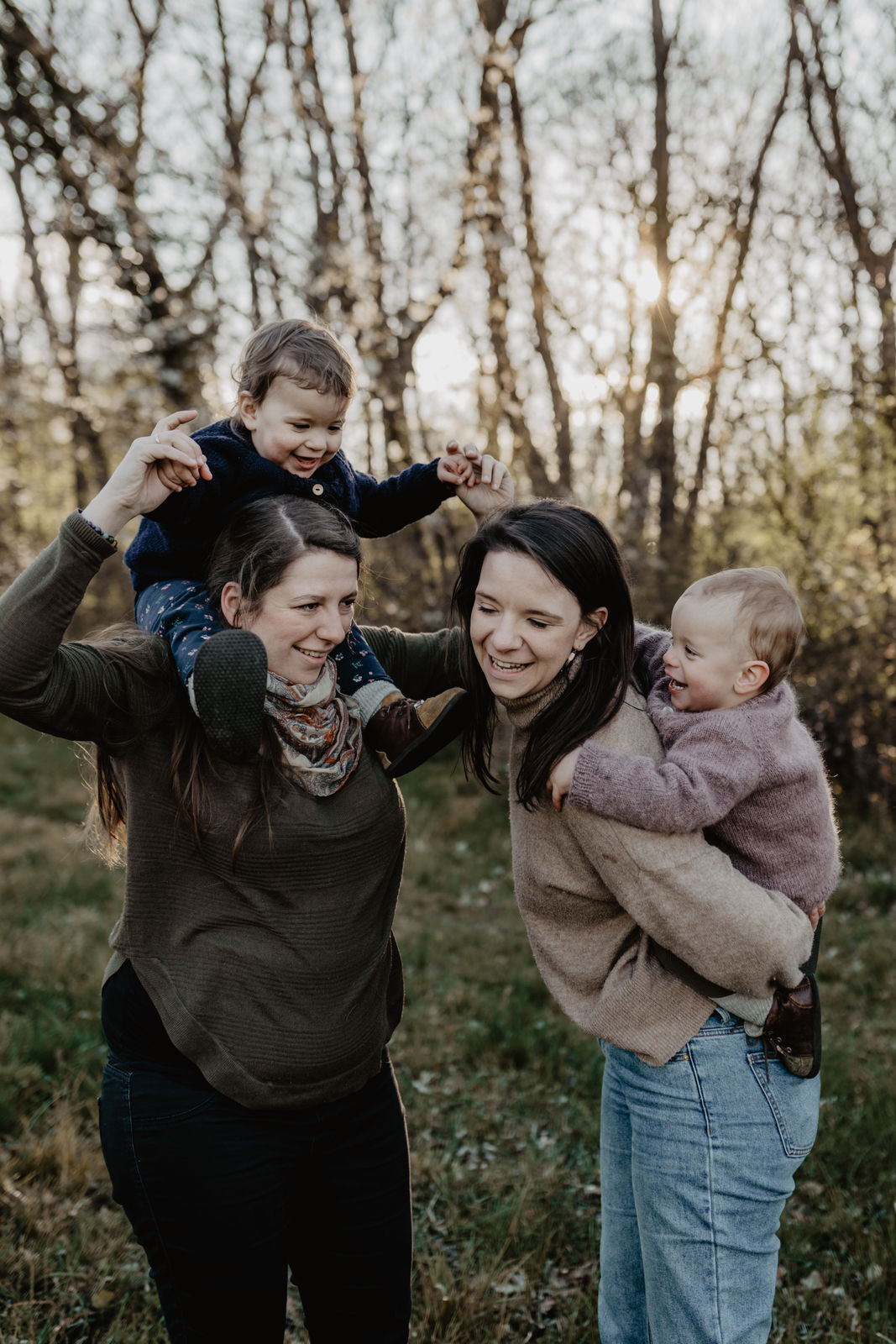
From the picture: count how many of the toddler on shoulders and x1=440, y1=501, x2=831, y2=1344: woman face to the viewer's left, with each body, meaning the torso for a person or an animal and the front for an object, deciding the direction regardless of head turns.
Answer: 1

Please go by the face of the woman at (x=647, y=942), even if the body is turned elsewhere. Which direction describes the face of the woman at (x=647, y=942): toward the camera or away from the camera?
toward the camera

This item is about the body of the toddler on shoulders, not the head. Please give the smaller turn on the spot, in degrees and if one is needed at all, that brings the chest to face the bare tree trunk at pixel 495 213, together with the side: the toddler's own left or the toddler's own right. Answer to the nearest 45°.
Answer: approximately 135° to the toddler's own left

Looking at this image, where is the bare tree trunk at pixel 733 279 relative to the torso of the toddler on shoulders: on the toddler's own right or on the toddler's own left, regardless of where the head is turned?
on the toddler's own left

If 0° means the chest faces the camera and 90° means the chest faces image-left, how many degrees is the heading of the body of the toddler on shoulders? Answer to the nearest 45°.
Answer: approximately 315°

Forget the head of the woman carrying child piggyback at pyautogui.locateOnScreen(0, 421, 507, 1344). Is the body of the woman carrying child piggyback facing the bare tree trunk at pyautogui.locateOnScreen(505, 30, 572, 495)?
no

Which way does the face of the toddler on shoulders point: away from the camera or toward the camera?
toward the camera

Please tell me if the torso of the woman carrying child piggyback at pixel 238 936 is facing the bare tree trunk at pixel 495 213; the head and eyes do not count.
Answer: no

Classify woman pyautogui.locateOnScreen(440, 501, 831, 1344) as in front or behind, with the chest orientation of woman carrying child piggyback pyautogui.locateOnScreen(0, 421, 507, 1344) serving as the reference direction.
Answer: in front

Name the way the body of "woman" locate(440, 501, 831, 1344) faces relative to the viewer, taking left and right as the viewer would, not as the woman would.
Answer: facing to the left of the viewer

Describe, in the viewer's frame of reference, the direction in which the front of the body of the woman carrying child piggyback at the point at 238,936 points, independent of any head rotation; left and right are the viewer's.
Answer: facing the viewer and to the right of the viewer

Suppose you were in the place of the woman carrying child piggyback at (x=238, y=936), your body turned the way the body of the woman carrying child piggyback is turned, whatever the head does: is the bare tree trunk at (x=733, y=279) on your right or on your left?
on your left
